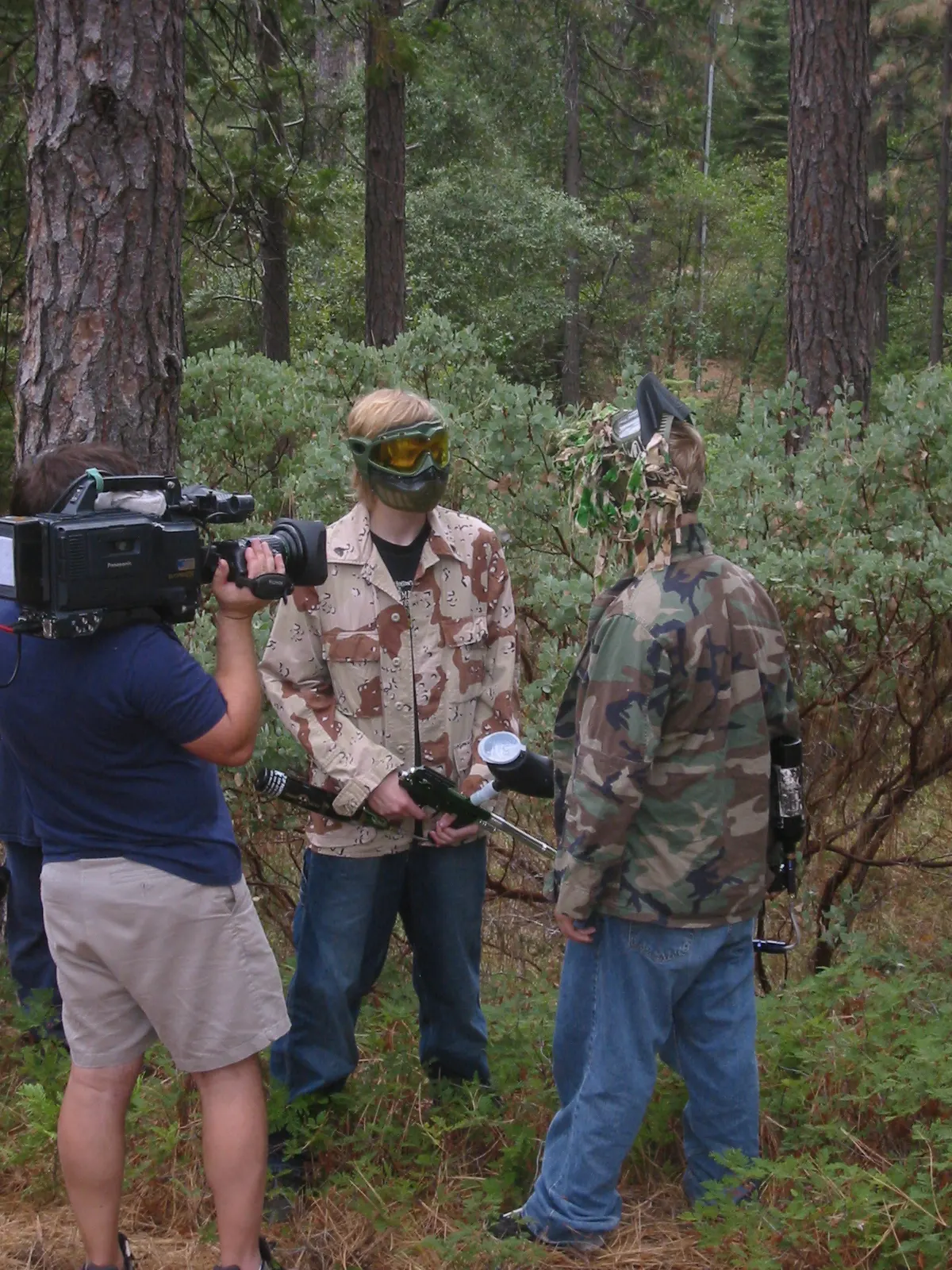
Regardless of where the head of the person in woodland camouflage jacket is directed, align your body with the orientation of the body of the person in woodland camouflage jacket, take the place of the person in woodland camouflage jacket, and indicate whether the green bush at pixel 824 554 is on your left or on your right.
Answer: on your right

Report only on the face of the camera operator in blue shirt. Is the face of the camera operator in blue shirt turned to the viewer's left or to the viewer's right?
to the viewer's right

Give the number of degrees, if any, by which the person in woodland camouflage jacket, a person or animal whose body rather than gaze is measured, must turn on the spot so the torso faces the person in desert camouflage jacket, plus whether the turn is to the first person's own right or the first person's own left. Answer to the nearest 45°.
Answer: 0° — they already face them

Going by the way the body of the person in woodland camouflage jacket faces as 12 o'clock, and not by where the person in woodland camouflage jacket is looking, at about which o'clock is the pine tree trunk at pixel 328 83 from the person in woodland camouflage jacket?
The pine tree trunk is roughly at 1 o'clock from the person in woodland camouflage jacket.

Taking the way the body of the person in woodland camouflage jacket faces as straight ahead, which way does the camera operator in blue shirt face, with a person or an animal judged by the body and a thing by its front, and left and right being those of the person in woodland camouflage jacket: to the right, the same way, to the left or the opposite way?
to the right

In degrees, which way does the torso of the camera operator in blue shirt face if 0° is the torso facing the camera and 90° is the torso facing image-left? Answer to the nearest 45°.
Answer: approximately 225°

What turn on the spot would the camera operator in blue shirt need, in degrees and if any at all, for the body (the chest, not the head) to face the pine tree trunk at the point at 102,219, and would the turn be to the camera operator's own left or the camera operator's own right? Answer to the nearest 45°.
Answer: approximately 45° to the camera operator's own left

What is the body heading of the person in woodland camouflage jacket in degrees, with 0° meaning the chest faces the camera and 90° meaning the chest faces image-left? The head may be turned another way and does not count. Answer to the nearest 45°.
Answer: approximately 135°

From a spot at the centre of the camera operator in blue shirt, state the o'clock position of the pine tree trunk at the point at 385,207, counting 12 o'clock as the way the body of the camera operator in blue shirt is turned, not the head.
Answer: The pine tree trunk is roughly at 11 o'clock from the camera operator in blue shirt.
